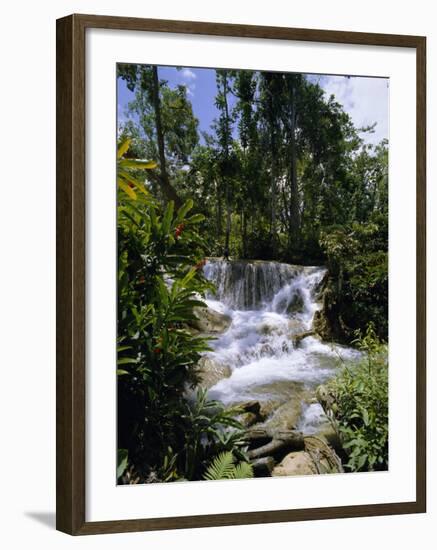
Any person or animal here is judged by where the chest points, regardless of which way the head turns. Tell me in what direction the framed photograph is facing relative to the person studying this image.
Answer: facing the viewer and to the right of the viewer
